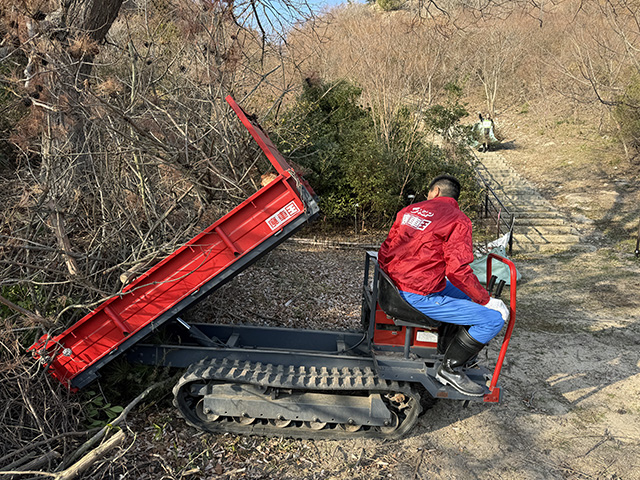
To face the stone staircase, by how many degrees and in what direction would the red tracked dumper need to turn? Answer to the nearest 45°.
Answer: approximately 45° to its left

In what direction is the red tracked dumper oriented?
to the viewer's right

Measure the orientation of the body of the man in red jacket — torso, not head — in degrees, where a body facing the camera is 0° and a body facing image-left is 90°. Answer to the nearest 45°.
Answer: approximately 225°

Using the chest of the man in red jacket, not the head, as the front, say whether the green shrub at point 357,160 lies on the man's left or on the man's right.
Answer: on the man's left

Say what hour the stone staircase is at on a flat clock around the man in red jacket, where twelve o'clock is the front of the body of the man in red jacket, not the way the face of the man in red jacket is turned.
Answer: The stone staircase is roughly at 11 o'clock from the man in red jacket.

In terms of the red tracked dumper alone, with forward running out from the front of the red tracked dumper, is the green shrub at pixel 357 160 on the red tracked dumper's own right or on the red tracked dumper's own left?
on the red tracked dumper's own left
